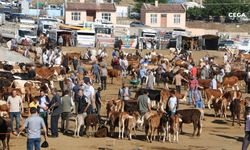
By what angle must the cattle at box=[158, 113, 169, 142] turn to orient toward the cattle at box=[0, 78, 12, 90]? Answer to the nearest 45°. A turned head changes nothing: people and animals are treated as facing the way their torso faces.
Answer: approximately 45° to its left

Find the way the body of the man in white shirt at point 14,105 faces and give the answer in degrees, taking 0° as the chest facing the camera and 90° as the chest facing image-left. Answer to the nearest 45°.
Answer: approximately 0°

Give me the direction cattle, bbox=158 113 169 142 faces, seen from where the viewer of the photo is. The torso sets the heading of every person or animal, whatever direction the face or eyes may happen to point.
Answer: facing away from the viewer
